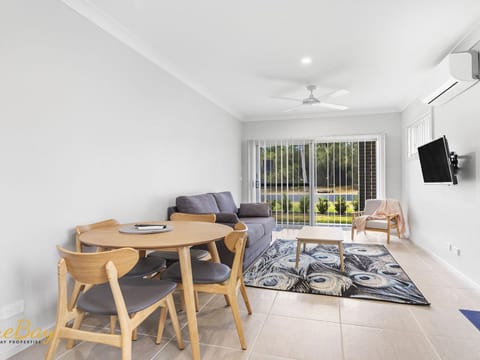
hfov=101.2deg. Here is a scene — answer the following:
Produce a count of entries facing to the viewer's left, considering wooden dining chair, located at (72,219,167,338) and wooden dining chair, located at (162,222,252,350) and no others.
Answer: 1

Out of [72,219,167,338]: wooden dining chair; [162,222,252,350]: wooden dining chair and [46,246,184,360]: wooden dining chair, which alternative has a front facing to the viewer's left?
[162,222,252,350]: wooden dining chair

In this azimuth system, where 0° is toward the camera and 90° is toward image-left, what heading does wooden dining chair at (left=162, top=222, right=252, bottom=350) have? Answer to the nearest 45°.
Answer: approximately 90°

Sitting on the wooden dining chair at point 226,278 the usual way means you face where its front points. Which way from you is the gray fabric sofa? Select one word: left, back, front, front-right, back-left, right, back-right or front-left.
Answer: right

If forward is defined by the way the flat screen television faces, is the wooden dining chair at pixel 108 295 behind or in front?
in front

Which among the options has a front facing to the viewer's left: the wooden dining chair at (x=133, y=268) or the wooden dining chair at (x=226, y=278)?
the wooden dining chair at (x=226, y=278)

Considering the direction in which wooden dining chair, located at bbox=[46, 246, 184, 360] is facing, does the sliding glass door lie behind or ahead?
ahead

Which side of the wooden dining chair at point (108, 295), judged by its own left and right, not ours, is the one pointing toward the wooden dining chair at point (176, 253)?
front

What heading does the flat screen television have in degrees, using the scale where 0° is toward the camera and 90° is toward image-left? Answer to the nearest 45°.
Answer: approximately 45°

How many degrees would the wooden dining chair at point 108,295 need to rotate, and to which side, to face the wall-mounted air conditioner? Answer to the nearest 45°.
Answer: approximately 45° to its right

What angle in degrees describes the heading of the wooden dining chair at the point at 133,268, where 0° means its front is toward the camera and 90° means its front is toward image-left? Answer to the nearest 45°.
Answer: approximately 315°

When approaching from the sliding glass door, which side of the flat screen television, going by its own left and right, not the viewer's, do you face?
right
